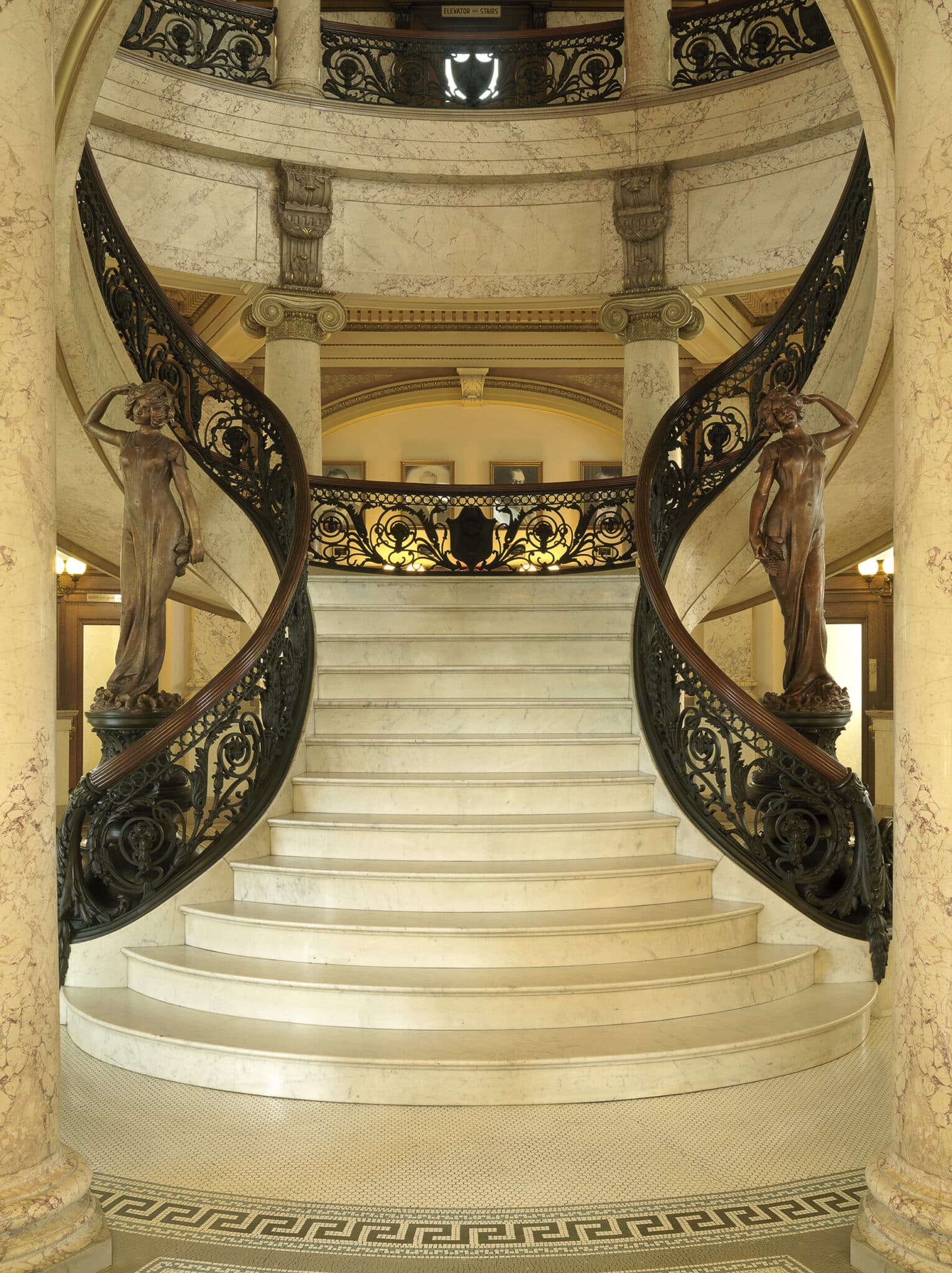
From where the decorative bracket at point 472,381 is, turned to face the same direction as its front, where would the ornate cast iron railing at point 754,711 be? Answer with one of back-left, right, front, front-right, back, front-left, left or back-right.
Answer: front

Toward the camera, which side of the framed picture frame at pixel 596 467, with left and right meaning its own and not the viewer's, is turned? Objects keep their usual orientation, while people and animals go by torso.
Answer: front

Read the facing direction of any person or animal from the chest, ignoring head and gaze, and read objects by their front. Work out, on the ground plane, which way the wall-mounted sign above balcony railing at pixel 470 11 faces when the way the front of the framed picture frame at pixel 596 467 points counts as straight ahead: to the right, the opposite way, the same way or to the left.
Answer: the same way

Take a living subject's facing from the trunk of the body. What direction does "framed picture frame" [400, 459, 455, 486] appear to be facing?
toward the camera

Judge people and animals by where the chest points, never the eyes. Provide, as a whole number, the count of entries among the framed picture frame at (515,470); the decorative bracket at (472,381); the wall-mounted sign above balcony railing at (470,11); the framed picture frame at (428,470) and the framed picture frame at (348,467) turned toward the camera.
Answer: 5

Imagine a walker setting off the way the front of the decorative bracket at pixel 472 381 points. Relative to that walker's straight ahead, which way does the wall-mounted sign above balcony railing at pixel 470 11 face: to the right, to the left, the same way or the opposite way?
the same way

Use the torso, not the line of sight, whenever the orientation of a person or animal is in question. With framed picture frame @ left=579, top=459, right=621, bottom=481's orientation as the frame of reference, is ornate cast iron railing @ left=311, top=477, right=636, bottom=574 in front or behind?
in front

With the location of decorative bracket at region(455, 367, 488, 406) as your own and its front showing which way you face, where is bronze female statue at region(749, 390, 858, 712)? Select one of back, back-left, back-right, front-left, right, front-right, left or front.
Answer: front

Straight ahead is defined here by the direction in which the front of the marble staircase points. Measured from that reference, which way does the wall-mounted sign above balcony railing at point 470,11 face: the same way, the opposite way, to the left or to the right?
the same way

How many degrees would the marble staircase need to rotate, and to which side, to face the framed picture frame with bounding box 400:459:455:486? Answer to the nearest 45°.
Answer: approximately 180°

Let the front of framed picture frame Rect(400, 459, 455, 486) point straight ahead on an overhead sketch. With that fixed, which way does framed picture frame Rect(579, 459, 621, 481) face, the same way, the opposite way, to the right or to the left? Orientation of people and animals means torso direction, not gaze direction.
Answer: the same way

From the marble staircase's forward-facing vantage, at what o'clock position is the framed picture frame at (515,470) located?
The framed picture frame is roughly at 6 o'clock from the marble staircase.

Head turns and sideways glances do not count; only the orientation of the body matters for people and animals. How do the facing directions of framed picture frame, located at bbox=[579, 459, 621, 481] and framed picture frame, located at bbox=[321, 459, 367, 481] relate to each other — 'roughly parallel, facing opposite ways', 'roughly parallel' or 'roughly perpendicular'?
roughly parallel

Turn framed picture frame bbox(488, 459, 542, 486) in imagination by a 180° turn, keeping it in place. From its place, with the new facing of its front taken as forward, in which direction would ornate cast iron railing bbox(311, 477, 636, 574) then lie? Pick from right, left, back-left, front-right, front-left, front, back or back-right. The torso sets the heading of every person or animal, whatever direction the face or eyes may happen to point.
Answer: back

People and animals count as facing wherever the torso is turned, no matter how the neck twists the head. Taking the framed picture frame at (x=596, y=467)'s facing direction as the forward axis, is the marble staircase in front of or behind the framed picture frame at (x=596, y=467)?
in front

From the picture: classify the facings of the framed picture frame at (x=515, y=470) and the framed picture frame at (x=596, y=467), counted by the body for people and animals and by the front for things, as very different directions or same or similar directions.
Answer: same or similar directions

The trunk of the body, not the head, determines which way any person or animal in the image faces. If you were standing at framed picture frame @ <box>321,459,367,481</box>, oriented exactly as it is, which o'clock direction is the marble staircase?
The marble staircase is roughly at 12 o'clock from the framed picture frame.

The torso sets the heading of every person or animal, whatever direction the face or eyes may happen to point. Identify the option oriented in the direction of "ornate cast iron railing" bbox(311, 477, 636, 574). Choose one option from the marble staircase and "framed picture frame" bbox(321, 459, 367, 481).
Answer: the framed picture frame

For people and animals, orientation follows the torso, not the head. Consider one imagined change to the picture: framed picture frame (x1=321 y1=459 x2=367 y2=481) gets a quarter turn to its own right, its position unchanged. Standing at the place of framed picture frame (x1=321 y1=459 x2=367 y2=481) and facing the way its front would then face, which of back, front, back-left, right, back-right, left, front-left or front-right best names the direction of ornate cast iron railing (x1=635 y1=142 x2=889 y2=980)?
left
